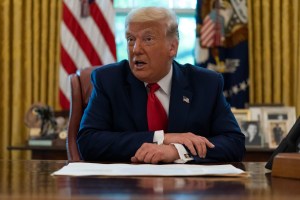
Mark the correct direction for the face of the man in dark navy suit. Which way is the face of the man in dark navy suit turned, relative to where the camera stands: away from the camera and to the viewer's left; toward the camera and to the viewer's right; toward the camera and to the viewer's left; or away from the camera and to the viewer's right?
toward the camera and to the viewer's left

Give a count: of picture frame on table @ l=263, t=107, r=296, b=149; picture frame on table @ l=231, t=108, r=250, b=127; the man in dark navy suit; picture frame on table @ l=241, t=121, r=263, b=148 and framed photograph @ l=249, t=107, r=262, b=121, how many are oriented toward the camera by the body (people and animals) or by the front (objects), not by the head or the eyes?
5

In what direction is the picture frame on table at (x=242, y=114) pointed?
toward the camera

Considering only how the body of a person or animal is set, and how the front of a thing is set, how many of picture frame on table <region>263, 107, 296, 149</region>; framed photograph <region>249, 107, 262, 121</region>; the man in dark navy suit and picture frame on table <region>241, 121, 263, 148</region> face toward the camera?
4

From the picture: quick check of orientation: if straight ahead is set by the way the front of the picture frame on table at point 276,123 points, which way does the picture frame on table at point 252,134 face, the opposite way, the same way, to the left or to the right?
the same way

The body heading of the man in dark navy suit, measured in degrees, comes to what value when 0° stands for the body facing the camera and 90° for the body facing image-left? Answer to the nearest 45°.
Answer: approximately 0°

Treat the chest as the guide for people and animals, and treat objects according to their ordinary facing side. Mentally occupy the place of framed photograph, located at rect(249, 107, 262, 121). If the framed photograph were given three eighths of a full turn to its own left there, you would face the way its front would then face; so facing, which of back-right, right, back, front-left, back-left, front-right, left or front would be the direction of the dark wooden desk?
back-right

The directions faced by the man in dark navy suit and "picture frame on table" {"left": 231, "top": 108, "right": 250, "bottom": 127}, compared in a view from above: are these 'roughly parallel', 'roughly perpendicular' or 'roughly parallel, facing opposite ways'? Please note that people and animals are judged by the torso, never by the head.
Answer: roughly parallel

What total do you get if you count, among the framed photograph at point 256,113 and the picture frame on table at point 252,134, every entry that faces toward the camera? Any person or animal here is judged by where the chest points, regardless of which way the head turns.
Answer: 2

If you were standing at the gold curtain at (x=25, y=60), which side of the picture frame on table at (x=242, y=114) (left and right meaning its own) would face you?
right

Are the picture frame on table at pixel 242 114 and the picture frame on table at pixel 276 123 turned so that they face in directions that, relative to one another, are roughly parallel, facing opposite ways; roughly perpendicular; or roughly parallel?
roughly parallel

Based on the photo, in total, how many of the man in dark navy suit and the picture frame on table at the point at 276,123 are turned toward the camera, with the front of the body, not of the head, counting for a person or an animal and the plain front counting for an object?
2

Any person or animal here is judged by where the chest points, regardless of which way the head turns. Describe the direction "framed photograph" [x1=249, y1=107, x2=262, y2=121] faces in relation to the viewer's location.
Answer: facing the viewer
